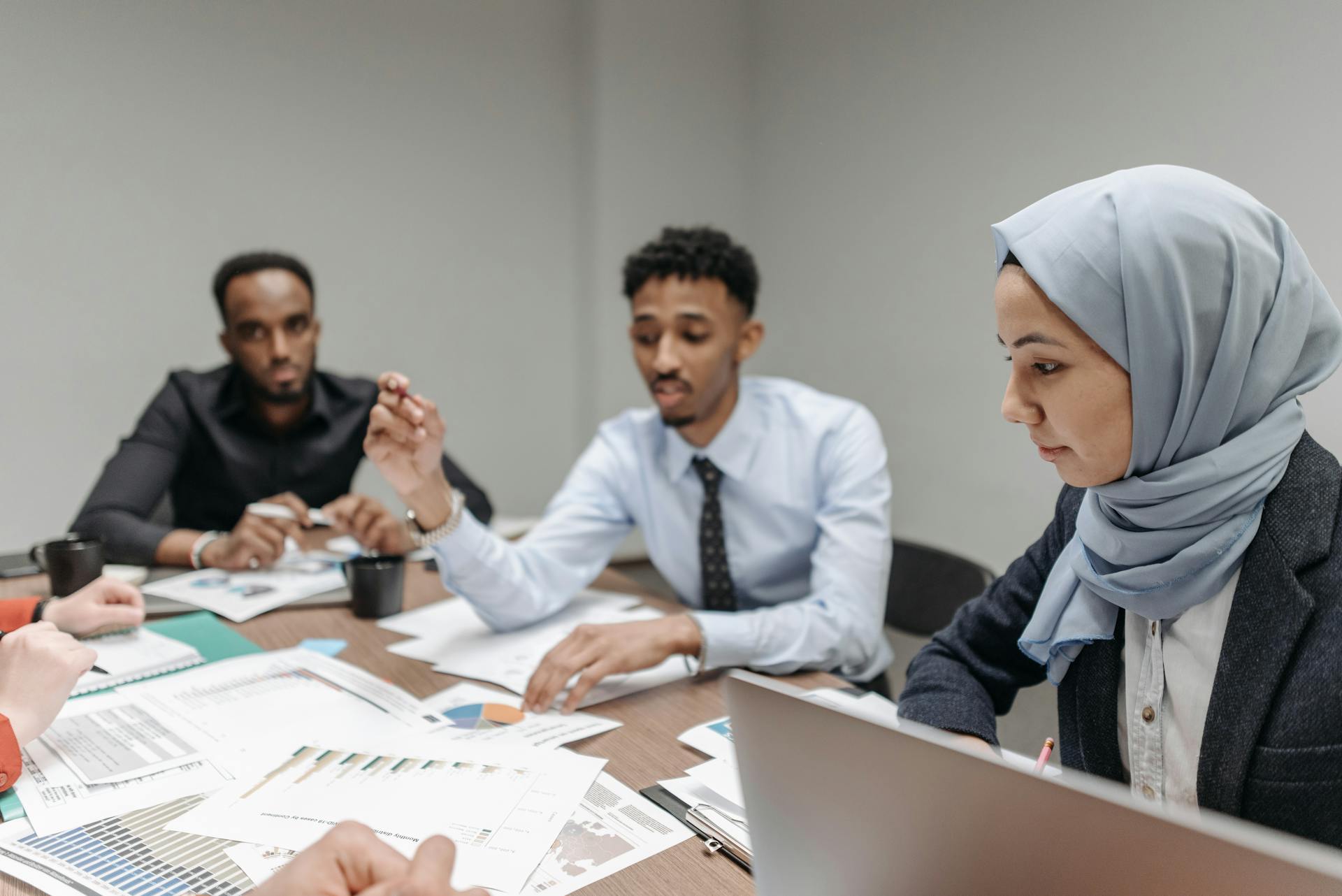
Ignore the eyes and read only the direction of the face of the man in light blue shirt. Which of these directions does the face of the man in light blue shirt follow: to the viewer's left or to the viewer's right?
to the viewer's left

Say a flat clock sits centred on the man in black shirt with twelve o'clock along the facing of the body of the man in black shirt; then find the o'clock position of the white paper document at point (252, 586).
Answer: The white paper document is roughly at 12 o'clock from the man in black shirt.

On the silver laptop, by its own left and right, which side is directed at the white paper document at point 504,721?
left

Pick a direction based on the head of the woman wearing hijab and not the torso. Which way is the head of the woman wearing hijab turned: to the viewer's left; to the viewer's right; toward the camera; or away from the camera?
to the viewer's left

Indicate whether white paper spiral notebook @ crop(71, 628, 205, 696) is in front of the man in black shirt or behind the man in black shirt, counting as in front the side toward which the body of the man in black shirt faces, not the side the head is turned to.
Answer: in front

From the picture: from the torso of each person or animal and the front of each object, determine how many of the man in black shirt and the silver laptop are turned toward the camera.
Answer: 1

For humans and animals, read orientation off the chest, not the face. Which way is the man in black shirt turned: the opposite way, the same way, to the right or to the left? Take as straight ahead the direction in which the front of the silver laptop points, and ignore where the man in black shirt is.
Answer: to the right

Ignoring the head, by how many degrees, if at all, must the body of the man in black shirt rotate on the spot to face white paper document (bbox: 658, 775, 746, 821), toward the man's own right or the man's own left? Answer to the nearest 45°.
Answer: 0° — they already face it

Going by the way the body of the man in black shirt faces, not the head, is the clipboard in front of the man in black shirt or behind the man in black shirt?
in front

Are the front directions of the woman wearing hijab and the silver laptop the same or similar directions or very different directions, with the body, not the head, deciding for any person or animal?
very different directions
